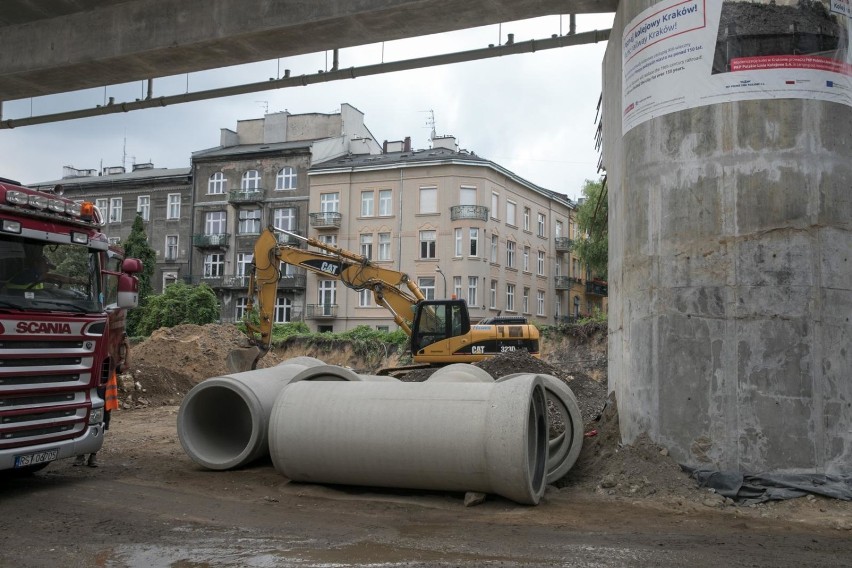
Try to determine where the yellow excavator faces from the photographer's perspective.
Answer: facing to the left of the viewer

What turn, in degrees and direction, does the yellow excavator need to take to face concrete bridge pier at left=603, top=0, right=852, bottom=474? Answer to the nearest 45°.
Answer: approximately 90° to its left

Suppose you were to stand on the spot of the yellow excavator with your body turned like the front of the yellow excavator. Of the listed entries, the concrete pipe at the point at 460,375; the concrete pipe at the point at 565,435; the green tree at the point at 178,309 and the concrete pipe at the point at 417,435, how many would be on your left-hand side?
3

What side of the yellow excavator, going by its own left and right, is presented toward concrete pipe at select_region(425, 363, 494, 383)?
left

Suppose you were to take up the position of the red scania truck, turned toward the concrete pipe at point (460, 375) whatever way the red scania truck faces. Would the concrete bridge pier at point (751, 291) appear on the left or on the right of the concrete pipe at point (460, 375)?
right

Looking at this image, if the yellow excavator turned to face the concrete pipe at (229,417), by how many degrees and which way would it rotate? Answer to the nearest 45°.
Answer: approximately 90° to its left

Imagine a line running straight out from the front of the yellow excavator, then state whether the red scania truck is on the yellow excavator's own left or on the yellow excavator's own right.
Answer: on the yellow excavator's own left

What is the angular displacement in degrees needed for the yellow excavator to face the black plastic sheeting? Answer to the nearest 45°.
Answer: approximately 90° to its left

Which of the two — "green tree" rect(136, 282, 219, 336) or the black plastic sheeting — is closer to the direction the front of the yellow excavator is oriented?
the green tree

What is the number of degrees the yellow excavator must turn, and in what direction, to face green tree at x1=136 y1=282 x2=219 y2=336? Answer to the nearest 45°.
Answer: approximately 45° to its right

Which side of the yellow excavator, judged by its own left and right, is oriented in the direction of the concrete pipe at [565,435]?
left
